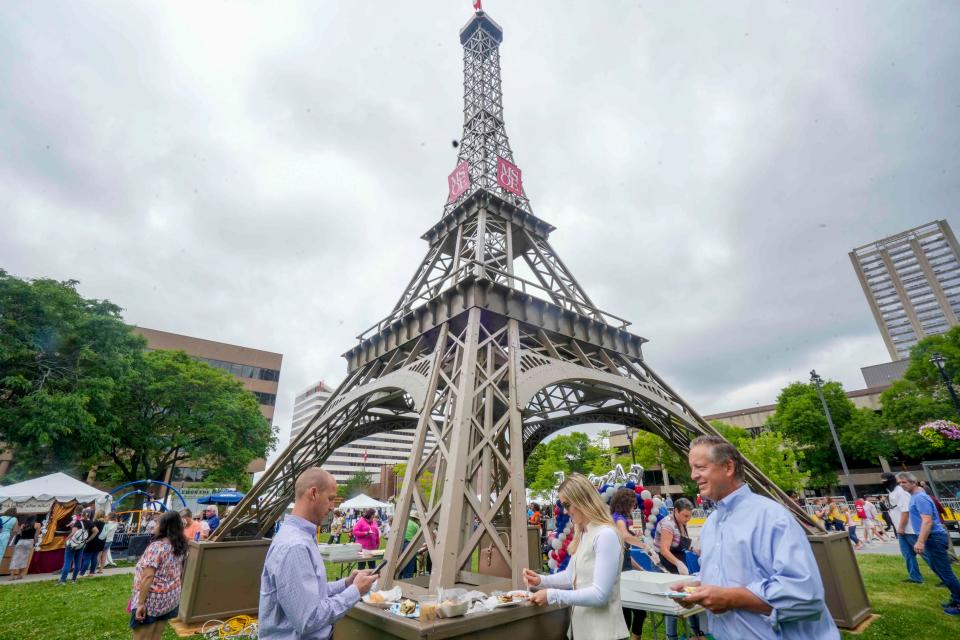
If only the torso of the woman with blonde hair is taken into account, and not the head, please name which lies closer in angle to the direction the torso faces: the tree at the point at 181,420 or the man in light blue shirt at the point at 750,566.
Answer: the tree

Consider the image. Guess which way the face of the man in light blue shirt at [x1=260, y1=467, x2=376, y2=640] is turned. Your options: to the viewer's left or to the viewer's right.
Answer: to the viewer's right

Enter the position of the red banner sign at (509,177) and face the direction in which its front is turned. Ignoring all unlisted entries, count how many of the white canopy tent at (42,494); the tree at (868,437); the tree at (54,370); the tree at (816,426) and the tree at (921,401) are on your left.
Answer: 3

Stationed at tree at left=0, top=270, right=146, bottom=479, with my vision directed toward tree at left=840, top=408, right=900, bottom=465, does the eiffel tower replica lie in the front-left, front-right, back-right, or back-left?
front-right

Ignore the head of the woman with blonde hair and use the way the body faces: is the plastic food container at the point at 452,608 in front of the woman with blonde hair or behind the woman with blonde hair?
in front

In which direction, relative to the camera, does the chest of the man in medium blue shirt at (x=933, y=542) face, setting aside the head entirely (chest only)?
to the viewer's left

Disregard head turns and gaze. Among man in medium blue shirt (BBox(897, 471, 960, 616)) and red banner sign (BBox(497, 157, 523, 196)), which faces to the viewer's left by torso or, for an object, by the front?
the man in medium blue shirt

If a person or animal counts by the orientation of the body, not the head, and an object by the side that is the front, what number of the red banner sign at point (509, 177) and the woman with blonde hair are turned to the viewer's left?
1

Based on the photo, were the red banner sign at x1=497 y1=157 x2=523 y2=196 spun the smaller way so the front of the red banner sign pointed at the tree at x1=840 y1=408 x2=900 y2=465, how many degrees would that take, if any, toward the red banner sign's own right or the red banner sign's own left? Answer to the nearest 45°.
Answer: approximately 90° to the red banner sign's own left

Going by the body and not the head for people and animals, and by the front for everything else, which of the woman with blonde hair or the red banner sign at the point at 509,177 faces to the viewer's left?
the woman with blonde hair

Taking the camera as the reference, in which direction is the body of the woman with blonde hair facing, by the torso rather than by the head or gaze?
to the viewer's left

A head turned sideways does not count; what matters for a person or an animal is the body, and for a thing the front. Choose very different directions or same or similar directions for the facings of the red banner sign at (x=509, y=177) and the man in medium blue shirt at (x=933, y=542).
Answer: very different directions

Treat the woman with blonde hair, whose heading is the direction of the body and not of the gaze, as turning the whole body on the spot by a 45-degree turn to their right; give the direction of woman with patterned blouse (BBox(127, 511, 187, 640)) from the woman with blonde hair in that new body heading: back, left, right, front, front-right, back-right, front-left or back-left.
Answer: front-left

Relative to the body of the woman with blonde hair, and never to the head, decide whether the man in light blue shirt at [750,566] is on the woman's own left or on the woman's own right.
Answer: on the woman's own left

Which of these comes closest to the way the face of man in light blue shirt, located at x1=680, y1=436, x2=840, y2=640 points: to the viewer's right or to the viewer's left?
to the viewer's left
